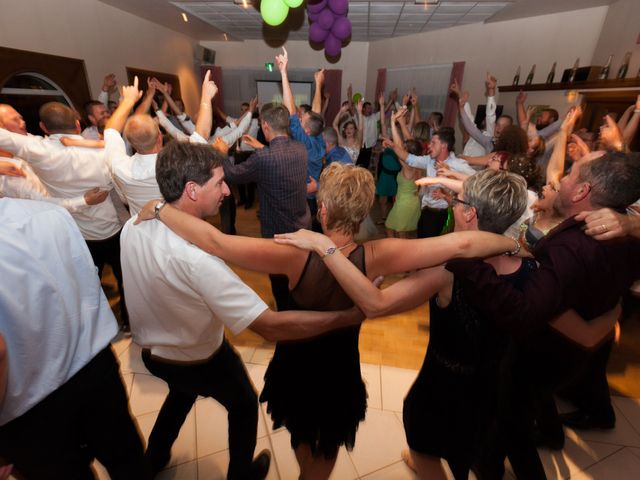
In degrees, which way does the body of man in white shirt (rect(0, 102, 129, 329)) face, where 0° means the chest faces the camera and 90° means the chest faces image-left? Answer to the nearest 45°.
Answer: approximately 180°

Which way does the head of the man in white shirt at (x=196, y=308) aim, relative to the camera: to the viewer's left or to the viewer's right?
to the viewer's right

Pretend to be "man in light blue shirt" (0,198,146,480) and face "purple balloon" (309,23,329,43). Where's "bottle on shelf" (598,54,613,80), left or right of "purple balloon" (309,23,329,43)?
right

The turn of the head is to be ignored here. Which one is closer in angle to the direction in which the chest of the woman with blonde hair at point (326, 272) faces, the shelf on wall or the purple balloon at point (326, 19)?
the purple balloon

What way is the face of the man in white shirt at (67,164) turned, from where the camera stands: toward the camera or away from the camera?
away from the camera

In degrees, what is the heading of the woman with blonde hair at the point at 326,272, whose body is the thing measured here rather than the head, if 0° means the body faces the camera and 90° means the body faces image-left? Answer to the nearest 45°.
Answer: approximately 180°

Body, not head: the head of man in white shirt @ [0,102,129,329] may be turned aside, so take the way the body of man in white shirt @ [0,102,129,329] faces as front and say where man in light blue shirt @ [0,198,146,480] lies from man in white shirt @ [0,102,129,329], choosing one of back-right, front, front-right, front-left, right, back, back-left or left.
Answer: back
